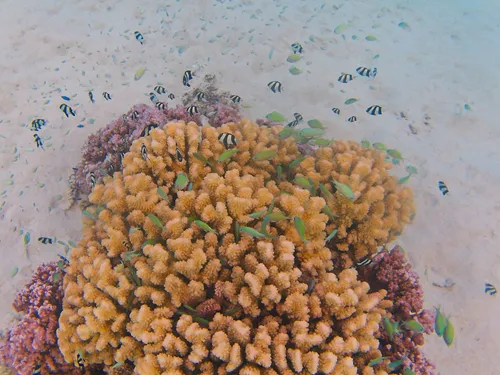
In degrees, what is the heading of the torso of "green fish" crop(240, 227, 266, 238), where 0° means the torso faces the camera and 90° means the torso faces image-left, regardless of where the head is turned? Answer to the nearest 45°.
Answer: approximately 90°

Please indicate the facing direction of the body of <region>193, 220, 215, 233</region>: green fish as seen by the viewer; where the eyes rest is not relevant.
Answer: to the viewer's left

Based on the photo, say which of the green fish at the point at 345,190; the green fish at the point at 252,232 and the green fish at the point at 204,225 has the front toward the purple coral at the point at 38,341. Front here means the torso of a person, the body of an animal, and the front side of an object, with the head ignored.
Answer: the green fish at the point at 252,232

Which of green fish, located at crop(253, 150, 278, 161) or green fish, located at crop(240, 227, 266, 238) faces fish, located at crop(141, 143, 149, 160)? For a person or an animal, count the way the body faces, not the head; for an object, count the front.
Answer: green fish, located at crop(253, 150, 278, 161)

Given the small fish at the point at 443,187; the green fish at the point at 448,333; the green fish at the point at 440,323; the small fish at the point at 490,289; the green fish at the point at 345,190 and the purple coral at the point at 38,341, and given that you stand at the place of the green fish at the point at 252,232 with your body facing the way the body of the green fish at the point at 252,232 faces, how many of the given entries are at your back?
1

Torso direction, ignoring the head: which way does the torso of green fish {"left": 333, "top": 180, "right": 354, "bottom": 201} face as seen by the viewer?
to the viewer's right
